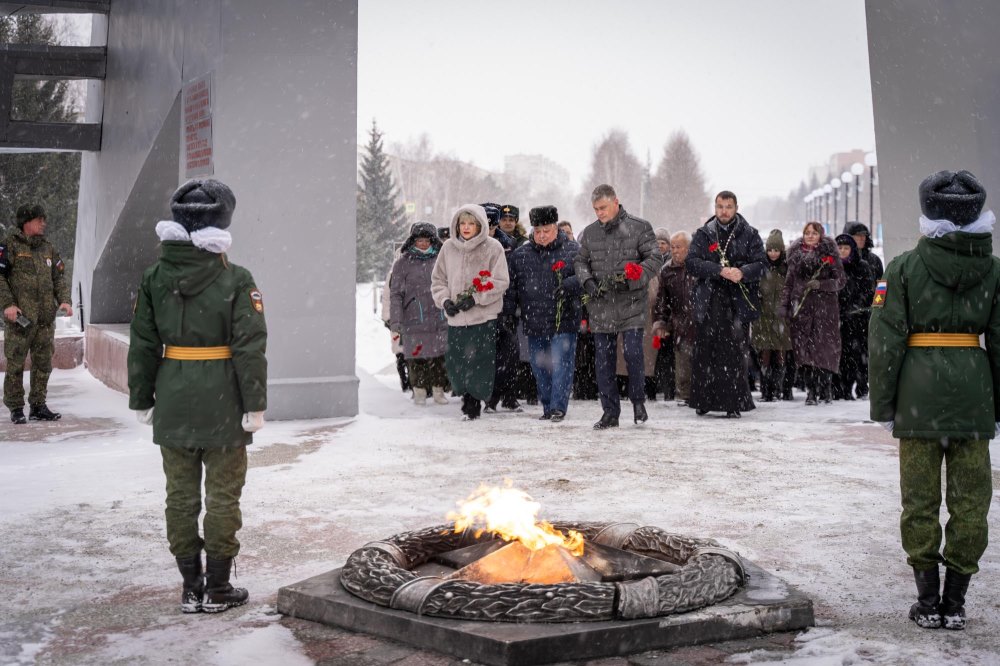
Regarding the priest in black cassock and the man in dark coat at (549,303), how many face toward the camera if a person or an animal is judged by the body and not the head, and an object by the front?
2

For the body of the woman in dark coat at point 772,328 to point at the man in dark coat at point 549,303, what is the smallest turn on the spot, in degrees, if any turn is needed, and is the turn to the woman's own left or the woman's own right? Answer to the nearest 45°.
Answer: approximately 45° to the woman's own right

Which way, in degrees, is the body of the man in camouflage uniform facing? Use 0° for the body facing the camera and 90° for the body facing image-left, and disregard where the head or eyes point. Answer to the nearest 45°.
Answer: approximately 315°

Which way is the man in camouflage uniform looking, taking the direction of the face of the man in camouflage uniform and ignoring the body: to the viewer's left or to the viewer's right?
to the viewer's right

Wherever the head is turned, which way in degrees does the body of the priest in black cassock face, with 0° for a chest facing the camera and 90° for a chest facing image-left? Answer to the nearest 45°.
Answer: approximately 0°

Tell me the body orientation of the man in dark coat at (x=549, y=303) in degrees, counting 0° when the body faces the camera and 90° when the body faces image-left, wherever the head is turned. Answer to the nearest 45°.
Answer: approximately 0°

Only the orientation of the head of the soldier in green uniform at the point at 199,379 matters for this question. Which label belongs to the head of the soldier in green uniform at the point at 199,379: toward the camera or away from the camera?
away from the camera

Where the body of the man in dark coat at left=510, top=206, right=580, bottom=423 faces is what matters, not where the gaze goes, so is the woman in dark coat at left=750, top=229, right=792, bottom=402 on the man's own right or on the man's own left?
on the man's own left

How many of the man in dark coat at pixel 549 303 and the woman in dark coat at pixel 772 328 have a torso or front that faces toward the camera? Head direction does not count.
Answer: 2
